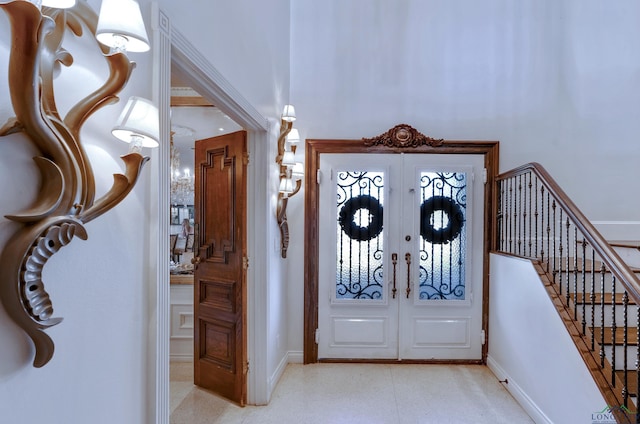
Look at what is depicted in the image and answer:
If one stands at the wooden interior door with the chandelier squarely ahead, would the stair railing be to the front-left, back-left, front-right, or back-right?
back-right

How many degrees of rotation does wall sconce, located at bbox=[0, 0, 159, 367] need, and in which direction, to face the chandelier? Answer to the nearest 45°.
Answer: approximately 135° to its left

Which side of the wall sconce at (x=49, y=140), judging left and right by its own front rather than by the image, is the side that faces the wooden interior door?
left

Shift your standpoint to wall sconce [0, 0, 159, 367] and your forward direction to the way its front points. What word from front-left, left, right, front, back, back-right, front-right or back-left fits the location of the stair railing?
front-left

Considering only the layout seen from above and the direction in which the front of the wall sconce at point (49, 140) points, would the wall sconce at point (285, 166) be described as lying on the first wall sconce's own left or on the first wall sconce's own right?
on the first wall sconce's own left

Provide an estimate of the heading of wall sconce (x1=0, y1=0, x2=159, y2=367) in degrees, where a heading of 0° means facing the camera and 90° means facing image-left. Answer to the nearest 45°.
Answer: approximately 315°

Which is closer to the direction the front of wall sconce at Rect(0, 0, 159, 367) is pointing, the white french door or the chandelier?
the white french door

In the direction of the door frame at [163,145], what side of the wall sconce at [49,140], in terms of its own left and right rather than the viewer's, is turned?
left
